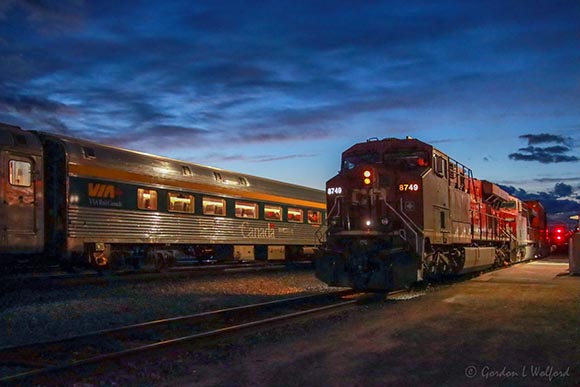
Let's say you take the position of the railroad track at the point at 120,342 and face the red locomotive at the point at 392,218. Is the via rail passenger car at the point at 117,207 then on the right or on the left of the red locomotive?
left

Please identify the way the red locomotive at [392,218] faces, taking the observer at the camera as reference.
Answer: facing the viewer and to the left of the viewer

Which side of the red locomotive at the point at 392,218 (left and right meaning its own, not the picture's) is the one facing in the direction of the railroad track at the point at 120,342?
front

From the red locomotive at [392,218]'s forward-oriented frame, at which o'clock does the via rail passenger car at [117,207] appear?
The via rail passenger car is roughly at 2 o'clock from the red locomotive.

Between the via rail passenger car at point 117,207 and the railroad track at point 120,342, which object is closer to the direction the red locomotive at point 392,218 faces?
the railroad track
